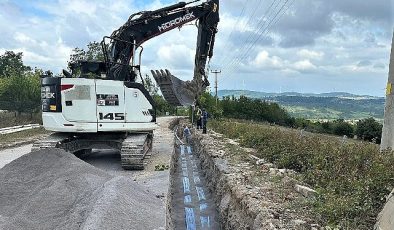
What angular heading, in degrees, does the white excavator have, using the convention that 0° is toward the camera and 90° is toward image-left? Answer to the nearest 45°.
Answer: approximately 270°

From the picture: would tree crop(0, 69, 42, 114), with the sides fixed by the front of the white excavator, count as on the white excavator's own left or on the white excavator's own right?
on the white excavator's own left

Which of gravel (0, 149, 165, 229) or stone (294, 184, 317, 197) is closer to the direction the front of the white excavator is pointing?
the stone

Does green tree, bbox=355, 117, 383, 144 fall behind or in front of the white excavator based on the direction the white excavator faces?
in front

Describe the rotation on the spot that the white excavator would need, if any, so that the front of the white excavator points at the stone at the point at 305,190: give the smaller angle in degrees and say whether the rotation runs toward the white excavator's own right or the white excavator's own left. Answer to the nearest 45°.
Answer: approximately 45° to the white excavator's own right

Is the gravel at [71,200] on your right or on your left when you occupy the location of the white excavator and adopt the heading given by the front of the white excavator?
on your right

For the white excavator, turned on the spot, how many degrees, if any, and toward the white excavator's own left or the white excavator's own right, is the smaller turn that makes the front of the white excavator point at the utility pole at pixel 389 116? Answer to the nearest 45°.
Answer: approximately 45° to the white excavator's own right
